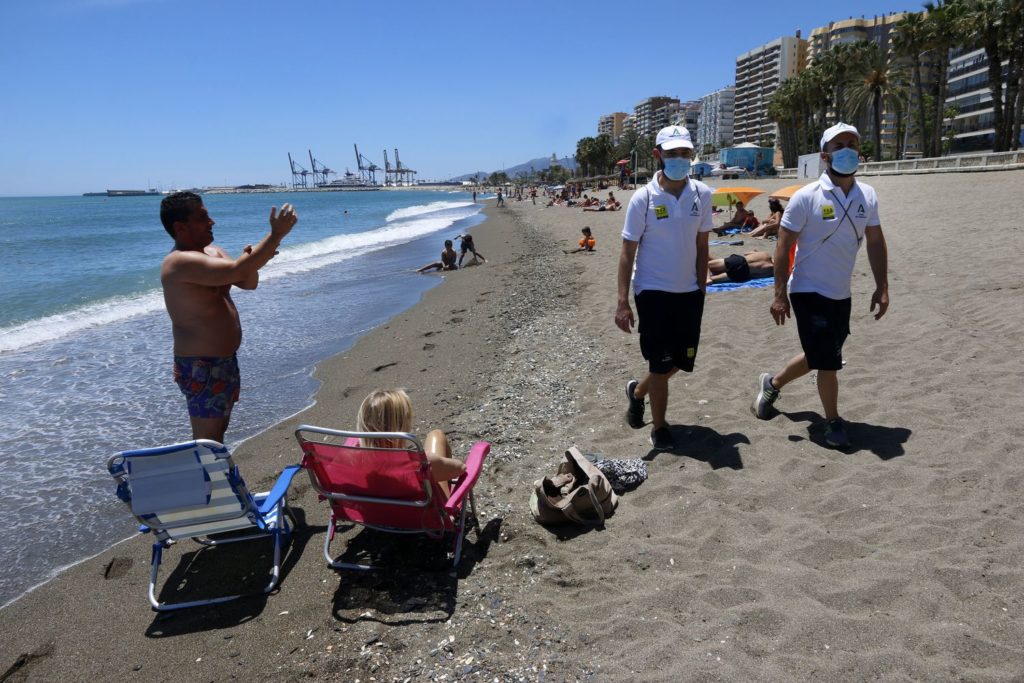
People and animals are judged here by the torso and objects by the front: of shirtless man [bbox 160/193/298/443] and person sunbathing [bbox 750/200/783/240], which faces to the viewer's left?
the person sunbathing

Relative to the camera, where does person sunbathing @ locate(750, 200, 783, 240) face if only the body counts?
to the viewer's left

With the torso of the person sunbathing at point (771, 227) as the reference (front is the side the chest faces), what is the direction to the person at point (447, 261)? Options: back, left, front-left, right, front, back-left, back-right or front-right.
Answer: front

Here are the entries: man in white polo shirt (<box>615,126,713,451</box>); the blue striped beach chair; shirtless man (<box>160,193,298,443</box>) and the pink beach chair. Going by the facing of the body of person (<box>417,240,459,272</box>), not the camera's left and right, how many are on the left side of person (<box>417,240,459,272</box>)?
4

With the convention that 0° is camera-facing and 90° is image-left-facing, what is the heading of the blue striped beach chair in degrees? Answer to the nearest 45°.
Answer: approximately 225°

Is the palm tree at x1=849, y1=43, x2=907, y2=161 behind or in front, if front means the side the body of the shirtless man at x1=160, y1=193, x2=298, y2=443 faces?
in front

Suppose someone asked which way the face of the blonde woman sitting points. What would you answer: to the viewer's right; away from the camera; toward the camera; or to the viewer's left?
away from the camera

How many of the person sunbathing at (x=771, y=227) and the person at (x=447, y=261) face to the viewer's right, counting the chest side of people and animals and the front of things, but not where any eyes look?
0

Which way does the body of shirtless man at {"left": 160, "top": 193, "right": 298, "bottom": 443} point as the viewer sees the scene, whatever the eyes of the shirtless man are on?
to the viewer's right

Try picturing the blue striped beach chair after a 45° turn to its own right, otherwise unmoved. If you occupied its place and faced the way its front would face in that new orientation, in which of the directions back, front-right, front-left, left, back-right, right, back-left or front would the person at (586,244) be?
front-left

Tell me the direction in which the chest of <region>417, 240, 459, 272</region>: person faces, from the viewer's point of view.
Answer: to the viewer's left

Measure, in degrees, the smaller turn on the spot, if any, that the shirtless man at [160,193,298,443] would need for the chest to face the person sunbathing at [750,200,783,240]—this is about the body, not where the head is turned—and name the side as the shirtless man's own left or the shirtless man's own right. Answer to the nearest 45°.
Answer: approximately 45° to the shirtless man's own left
